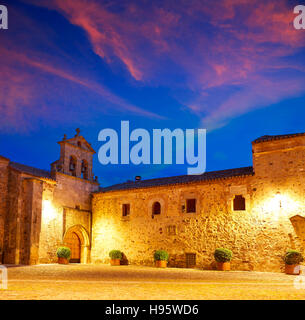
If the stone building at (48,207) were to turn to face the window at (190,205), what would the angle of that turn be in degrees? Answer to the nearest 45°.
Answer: approximately 45° to its left

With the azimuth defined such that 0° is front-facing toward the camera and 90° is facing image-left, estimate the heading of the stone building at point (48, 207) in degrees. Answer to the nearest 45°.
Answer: approximately 315°

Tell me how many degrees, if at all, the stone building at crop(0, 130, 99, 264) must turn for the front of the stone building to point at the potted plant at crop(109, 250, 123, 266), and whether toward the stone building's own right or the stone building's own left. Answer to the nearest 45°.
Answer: approximately 45° to the stone building's own left

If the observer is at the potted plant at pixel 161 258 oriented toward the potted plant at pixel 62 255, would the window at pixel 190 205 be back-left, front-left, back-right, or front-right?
back-right
